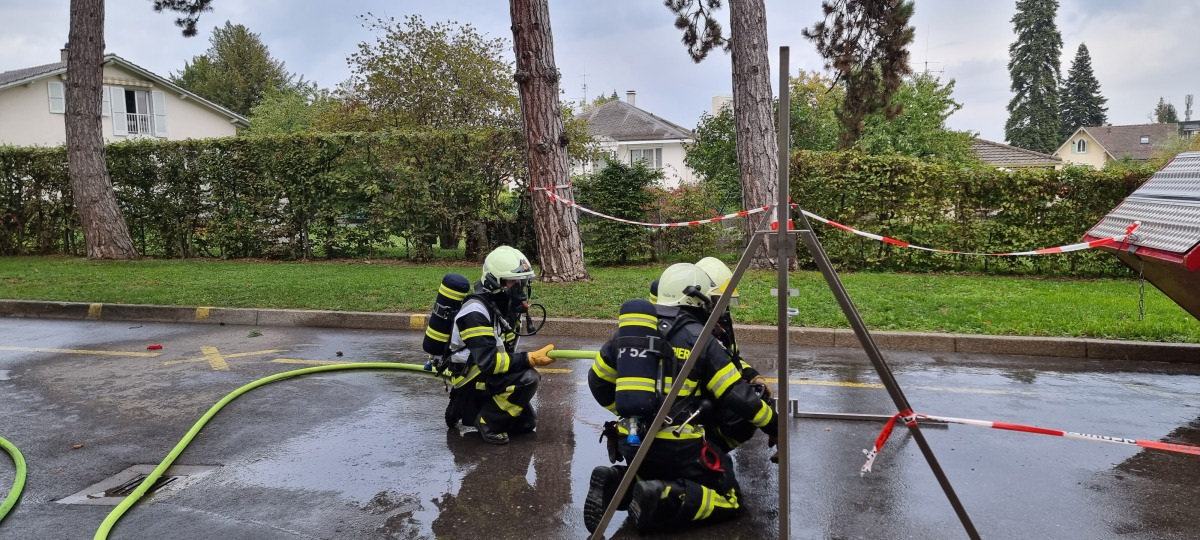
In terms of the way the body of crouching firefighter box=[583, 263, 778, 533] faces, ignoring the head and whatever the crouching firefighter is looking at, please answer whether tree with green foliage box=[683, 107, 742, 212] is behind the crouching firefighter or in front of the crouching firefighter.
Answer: in front

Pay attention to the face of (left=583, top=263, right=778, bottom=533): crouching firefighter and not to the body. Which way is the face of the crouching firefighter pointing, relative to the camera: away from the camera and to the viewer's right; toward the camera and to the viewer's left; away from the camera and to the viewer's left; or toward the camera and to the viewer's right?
away from the camera and to the viewer's right

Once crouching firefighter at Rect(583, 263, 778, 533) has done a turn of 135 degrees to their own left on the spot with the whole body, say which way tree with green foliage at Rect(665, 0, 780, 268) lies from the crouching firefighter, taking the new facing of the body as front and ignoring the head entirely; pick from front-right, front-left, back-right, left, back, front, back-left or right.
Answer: right

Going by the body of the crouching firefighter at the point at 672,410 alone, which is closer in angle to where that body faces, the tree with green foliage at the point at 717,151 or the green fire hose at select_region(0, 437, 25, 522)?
the tree with green foliage

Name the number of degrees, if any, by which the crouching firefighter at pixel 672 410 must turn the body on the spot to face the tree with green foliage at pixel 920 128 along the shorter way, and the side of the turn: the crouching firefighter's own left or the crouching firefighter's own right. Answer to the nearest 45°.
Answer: approximately 45° to the crouching firefighter's own left

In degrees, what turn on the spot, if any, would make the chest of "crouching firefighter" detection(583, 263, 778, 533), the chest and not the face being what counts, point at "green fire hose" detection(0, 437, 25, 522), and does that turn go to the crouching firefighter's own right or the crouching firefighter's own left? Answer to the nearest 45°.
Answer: approximately 135° to the crouching firefighter's own left

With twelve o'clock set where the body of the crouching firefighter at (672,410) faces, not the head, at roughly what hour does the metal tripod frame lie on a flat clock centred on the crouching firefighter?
The metal tripod frame is roughly at 3 o'clock from the crouching firefighter.

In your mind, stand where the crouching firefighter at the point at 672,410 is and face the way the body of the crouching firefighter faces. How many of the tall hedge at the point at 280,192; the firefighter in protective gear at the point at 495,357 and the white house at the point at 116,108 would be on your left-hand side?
3

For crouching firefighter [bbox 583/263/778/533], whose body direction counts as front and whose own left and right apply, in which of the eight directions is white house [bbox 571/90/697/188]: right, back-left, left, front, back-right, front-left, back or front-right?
front-left

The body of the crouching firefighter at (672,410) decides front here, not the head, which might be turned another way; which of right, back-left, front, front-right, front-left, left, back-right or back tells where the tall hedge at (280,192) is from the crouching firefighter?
left

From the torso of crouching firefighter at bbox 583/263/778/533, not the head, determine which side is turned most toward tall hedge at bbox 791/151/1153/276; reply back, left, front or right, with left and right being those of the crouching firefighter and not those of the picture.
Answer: front

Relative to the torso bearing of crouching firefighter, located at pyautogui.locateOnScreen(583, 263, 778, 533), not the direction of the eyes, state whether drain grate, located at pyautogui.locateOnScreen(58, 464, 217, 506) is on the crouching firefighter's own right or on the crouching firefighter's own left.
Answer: on the crouching firefighter's own left

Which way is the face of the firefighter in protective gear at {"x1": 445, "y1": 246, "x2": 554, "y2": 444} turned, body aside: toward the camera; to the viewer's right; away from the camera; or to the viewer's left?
to the viewer's right

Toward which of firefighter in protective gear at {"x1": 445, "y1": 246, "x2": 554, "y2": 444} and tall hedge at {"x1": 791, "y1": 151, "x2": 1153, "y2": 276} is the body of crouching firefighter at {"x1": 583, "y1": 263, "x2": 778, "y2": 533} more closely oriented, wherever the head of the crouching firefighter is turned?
the tall hedge

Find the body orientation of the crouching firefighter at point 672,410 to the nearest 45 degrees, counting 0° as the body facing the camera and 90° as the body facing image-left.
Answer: approximately 225°

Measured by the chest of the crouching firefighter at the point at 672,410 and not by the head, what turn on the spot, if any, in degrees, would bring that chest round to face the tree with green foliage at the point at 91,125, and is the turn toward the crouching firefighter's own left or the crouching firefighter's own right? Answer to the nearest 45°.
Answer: approximately 90° to the crouching firefighter's own left
